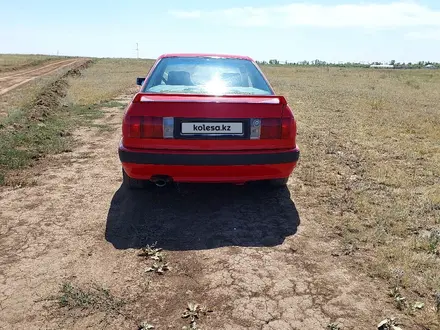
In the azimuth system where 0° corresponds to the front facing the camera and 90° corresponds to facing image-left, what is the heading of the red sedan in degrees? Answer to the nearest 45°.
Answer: approximately 180°
